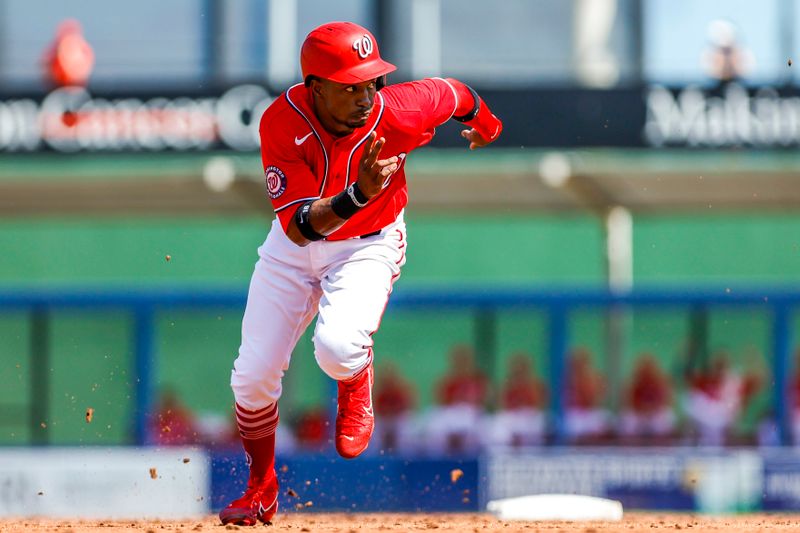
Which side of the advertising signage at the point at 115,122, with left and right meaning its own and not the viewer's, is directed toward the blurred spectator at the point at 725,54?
left

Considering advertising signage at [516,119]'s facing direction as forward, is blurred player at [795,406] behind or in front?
in front

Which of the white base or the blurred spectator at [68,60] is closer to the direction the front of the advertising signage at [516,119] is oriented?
the white base

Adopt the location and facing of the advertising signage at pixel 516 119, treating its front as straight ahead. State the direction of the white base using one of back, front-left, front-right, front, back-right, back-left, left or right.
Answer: front

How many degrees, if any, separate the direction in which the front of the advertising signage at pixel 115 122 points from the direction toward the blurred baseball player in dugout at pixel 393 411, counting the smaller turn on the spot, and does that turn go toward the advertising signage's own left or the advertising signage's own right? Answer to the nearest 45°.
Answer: approximately 45° to the advertising signage's own left

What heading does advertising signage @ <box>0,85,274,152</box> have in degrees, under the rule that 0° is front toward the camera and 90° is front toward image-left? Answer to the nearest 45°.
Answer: approximately 0°

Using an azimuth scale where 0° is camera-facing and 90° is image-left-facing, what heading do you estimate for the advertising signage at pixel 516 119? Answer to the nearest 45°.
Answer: approximately 0°

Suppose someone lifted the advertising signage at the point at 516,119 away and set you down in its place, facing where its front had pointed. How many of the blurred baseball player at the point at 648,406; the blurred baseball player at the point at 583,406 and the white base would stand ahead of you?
3

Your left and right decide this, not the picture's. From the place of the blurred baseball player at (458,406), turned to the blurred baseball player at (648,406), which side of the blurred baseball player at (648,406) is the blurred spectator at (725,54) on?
left

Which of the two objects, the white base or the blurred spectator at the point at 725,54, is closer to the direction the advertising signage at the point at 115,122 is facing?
the white base

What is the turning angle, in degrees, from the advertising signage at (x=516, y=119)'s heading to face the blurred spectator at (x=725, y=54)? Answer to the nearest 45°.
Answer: approximately 90° to its left

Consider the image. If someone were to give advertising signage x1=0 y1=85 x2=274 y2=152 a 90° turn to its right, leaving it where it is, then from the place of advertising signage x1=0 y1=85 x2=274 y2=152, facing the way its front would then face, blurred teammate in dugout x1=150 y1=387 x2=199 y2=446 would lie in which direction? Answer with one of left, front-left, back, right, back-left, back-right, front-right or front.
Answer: left
